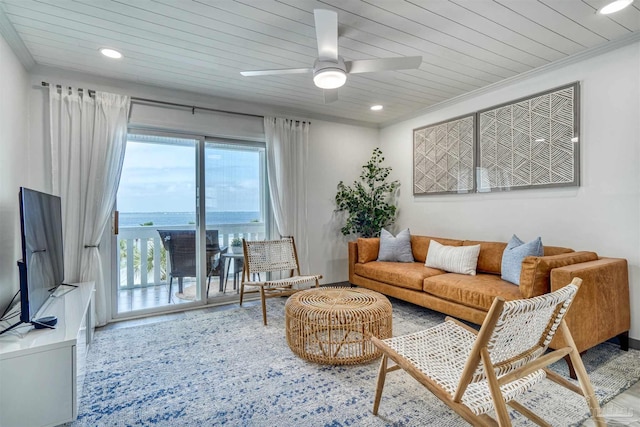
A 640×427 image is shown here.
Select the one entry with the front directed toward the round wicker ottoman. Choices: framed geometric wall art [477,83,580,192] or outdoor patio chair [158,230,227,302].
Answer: the framed geometric wall art

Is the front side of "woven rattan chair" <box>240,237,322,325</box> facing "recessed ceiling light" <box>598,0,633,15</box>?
yes

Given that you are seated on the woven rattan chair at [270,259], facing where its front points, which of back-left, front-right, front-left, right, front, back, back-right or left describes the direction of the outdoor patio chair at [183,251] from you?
back-right

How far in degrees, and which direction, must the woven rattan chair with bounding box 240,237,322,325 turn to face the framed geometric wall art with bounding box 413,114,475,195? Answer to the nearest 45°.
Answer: approximately 45° to its left

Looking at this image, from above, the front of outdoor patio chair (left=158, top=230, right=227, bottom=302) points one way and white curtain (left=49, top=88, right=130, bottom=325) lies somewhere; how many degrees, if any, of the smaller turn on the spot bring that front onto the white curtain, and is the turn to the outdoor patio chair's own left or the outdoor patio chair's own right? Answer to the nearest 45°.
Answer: approximately 180°

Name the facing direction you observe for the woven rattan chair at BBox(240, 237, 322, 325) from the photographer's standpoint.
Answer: facing the viewer and to the right of the viewer

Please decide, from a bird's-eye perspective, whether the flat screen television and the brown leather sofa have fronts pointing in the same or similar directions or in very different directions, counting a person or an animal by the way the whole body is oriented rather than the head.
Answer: very different directions

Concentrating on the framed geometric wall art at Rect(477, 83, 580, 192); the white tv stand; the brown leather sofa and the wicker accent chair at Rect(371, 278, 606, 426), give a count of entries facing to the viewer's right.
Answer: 1

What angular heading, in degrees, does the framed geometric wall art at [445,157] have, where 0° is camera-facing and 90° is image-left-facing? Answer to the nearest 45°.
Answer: approximately 45°

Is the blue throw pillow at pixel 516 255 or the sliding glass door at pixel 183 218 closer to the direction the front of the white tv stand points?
the blue throw pillow

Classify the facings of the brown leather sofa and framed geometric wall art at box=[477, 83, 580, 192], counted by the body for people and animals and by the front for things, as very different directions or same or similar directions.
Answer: same or similar directions

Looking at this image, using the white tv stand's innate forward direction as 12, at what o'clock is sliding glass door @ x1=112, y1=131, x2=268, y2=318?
The sliding glass door is roughly at 10 o'clock from the white tv stand.

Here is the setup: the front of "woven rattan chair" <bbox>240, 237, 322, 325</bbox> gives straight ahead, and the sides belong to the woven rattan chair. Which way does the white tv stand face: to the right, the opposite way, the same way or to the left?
to the left

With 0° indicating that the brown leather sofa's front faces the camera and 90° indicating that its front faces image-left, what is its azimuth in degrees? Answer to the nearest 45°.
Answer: approximately 45°

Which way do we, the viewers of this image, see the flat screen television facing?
facing to the right of the viewer

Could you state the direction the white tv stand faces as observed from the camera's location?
facing to the right of the viewer

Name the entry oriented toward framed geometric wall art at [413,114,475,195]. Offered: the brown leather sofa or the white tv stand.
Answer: the white tv stand

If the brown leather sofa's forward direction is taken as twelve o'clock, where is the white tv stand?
The white tv stand is roughly at 12 o'clock from the brown leather sofa.
